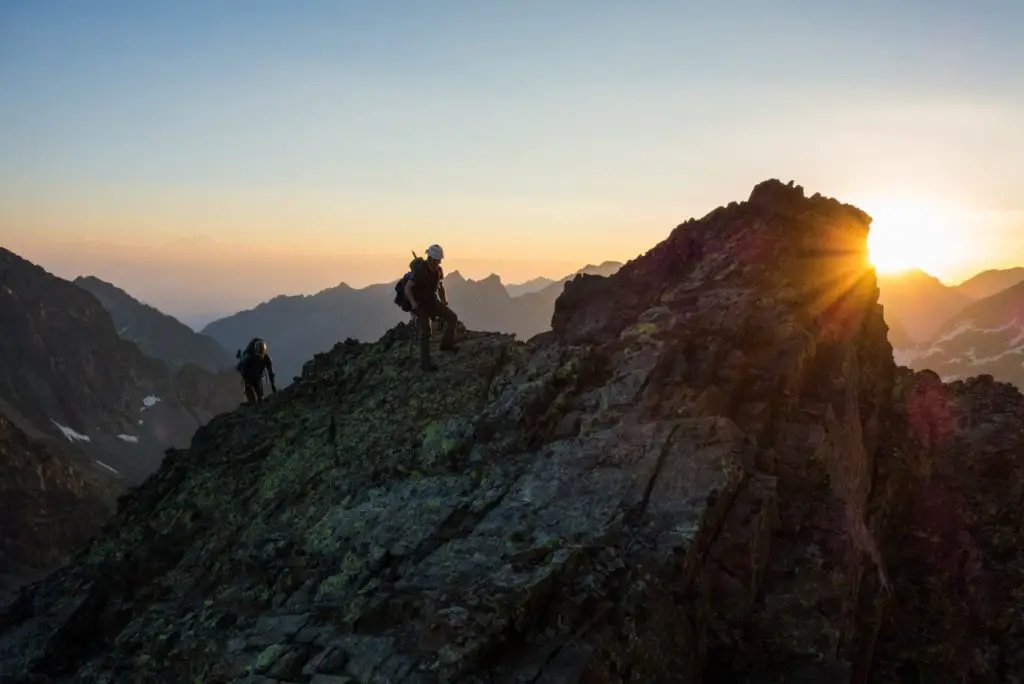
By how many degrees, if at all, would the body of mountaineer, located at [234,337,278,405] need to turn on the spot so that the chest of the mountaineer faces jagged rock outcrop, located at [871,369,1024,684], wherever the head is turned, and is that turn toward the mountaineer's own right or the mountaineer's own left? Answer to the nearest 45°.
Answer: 0° — they already face it

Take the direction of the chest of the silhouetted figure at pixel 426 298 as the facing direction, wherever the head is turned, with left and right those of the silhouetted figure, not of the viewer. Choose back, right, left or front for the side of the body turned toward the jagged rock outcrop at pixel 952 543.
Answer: front
